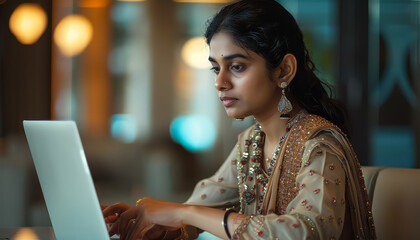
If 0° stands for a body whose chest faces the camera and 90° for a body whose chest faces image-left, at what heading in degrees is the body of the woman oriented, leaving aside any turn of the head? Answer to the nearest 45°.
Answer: approximately 45°

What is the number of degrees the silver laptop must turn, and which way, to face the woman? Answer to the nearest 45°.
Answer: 0° — it already faces them

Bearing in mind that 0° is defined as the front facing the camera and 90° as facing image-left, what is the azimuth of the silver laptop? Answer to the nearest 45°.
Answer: approximately 225°

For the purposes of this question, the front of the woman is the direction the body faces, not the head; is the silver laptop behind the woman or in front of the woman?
in front

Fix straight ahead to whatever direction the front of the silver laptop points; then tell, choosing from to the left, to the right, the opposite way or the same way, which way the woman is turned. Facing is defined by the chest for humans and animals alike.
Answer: the opposite way
